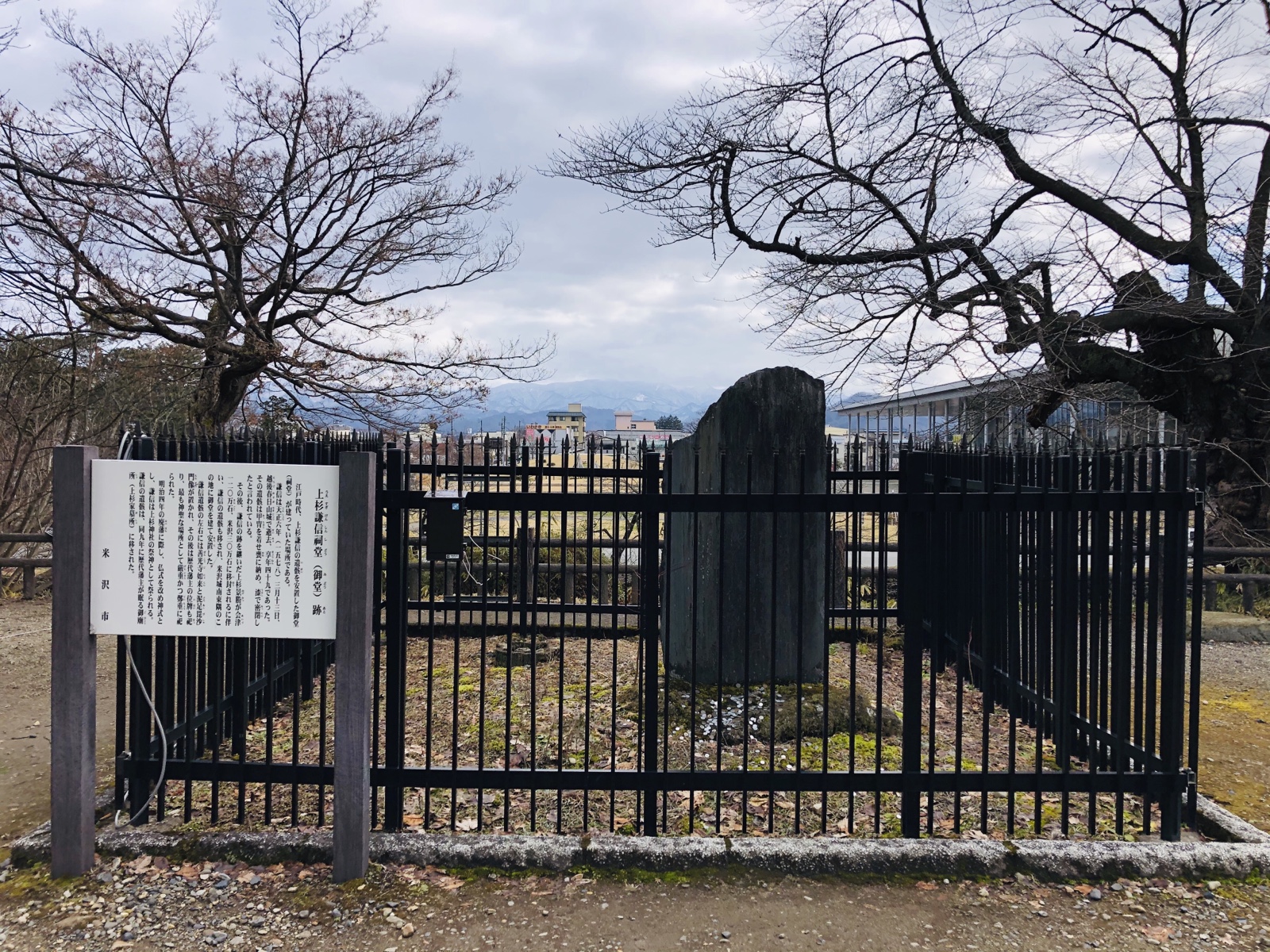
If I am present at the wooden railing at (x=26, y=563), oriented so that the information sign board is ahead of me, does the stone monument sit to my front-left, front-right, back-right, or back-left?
front-left

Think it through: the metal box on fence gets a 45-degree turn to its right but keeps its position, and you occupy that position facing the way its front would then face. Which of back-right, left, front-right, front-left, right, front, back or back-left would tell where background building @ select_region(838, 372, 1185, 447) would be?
back

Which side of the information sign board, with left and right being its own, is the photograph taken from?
front

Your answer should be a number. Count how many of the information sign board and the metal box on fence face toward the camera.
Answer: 2

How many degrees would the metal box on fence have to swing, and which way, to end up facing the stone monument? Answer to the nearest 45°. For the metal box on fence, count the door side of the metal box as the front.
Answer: approximately 135° to its left

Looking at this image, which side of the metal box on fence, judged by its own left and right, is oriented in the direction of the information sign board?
right

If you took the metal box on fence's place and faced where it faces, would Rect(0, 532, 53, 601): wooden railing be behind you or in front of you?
behind

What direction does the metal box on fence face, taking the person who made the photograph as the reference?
facing the viewer

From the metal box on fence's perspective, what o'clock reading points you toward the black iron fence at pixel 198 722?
The black iron fence is roughly at 4 o'clock from the metal box on fence.

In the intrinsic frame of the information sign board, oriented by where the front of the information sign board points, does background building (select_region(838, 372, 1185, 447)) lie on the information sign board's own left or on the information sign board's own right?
on the information sign board's own left

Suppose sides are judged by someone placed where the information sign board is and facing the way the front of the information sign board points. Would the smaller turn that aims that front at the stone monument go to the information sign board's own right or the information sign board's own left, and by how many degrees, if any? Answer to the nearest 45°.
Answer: approximately 90° to the information sign board's own left

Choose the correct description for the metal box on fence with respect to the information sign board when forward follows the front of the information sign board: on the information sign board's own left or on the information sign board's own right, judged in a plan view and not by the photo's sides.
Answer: on the information sign board's own left

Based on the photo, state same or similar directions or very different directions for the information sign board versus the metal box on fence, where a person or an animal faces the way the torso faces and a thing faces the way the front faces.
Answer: same or similar directions
